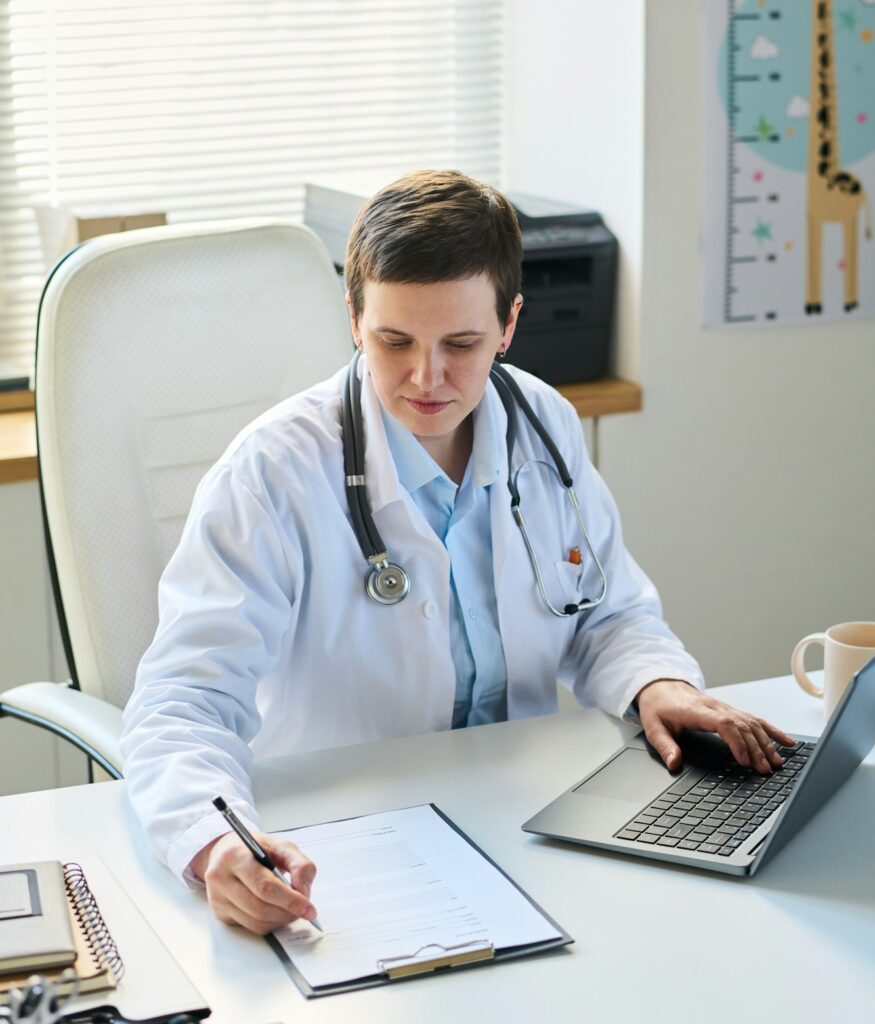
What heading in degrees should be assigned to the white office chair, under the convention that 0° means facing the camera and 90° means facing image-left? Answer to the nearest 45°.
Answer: approximately 315°

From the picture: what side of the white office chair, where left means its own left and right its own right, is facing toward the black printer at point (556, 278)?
left

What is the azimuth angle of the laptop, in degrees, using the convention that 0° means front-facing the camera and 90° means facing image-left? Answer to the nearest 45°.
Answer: approximately 135°

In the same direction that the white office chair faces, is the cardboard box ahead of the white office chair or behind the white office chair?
behind

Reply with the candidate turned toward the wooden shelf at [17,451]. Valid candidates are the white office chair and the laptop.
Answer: the laptop

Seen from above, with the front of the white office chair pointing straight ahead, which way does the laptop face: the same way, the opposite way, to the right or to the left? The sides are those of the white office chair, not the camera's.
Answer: the opposite way

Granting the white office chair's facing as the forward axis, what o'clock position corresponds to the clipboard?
The clipboard is roughly at 1 o'clock from the white office chair.
